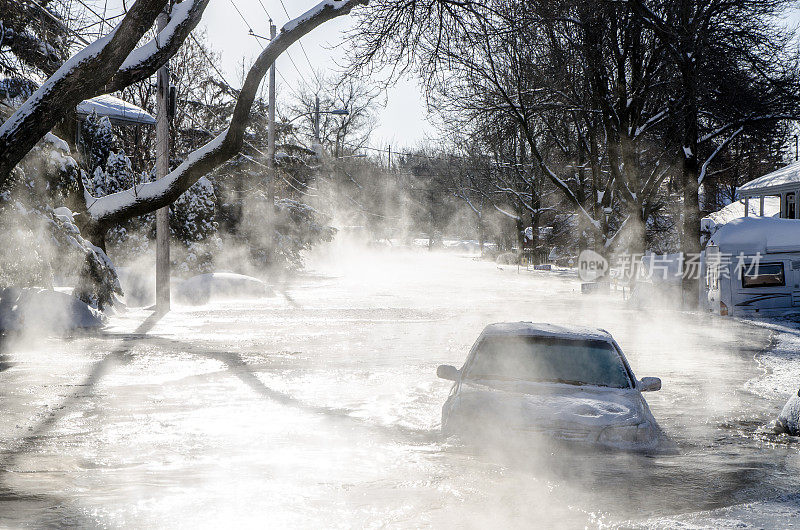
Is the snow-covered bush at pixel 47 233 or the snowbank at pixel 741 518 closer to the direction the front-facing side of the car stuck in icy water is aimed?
the snowbank

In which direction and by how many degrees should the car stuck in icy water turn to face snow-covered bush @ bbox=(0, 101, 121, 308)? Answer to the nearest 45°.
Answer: approximately 135° to its right

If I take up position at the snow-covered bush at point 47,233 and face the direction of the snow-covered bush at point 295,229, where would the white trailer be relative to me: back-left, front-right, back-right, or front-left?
front-right

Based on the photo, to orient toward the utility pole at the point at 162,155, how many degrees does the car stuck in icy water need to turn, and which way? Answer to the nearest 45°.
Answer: approximately 135° to its right

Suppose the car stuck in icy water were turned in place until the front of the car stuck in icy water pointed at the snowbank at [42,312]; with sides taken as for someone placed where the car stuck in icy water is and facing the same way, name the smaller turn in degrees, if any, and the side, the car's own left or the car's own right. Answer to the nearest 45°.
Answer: approximately 135° to the car's own right

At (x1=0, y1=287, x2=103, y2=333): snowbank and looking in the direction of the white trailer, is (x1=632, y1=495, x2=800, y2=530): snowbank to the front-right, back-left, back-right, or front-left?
front-right

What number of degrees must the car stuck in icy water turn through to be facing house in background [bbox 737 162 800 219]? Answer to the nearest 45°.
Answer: approximately 180°

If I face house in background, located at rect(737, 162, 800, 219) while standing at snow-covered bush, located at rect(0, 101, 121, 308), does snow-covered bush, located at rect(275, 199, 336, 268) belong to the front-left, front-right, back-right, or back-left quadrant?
front-left

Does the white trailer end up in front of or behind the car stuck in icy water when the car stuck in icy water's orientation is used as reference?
behind

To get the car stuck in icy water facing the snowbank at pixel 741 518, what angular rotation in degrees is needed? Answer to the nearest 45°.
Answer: approximately 45° to its left

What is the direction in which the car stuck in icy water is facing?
toward the camera
